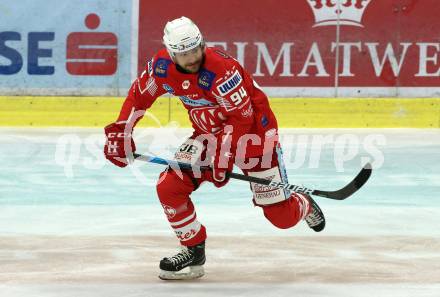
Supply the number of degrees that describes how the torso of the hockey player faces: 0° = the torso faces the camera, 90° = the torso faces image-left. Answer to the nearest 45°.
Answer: approximately 45°
